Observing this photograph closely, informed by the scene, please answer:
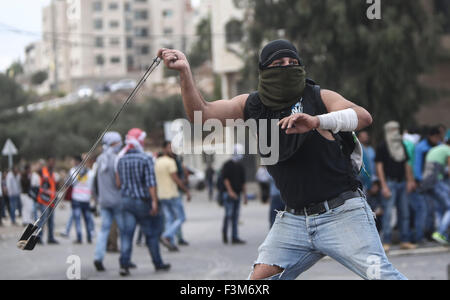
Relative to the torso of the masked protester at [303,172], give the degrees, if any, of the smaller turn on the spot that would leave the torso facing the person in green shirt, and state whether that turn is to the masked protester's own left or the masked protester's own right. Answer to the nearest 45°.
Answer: approximately 180°

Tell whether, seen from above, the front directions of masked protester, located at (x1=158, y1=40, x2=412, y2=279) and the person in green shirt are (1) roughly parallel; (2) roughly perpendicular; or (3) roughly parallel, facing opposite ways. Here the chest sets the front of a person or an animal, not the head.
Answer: roughly perpendicular

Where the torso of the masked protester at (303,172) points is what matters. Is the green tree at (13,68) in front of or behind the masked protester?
behind
